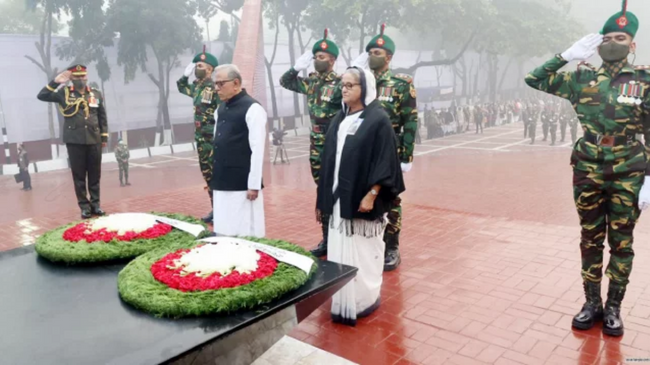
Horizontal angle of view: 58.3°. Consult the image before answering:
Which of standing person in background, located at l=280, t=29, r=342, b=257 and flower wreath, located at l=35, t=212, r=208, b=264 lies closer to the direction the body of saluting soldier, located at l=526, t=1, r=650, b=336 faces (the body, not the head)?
the flower wreath

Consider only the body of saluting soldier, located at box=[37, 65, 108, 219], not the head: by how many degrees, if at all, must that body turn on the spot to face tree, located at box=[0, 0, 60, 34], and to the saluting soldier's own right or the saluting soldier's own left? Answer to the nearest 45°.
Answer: approximately 180°

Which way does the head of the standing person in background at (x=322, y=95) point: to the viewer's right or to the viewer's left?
to the viewer's left

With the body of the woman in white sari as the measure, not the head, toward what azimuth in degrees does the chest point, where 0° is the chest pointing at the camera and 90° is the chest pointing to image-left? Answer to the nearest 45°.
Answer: approximately 45°

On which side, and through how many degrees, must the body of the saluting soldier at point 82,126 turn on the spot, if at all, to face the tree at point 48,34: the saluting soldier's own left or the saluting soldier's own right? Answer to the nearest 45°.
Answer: approximately 180°

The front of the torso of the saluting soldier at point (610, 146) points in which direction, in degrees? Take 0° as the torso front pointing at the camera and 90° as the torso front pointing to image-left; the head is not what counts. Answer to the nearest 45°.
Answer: approximately 0°

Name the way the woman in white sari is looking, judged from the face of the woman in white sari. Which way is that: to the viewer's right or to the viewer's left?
to the viewer's left

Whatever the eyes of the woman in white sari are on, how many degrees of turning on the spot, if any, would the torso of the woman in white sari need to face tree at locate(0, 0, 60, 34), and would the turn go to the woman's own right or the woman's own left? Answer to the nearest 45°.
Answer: approximately 90° to the woman's own right

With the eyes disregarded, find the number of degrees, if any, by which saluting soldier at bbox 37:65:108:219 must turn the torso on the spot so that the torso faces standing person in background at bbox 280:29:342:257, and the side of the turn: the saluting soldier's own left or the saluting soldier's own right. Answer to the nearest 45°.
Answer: approximately 45° to the saluting soldier's own left

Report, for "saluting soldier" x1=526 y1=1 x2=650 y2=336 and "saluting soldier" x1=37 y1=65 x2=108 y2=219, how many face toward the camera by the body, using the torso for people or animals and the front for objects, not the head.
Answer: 2
